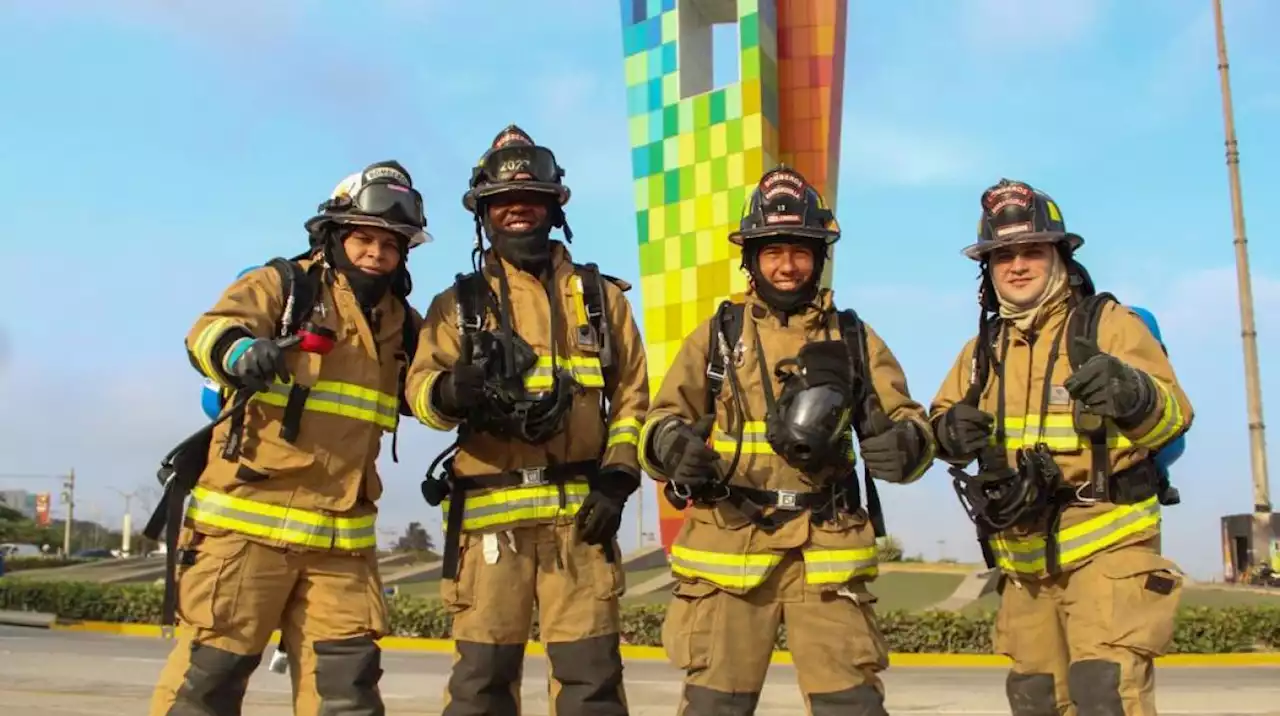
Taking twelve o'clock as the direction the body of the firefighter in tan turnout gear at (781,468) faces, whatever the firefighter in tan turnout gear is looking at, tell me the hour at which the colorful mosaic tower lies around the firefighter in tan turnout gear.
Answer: The colorful mosaic tower is roughly at 6 o'clock from the firefighter in tan turnout gear.

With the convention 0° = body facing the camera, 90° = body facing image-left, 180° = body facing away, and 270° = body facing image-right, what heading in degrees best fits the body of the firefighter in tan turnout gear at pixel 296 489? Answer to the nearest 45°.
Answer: approximately 315°

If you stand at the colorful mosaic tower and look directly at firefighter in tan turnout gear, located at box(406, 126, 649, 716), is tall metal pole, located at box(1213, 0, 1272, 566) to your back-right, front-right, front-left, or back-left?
back-left

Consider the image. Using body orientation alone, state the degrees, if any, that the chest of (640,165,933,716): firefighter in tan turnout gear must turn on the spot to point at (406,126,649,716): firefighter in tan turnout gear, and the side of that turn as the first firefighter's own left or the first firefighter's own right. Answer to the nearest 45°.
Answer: approximately 90° to the first firefighter's own right

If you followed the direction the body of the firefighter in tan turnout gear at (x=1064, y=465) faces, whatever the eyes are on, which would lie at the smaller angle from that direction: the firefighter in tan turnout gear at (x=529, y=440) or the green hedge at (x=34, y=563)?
the firefighter in tan turnout gear

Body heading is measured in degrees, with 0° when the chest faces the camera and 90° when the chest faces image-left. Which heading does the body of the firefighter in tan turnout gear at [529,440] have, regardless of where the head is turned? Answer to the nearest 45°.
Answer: approximately 0°

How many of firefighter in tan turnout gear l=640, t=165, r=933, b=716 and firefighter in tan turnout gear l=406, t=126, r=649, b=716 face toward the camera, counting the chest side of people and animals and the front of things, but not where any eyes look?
2
